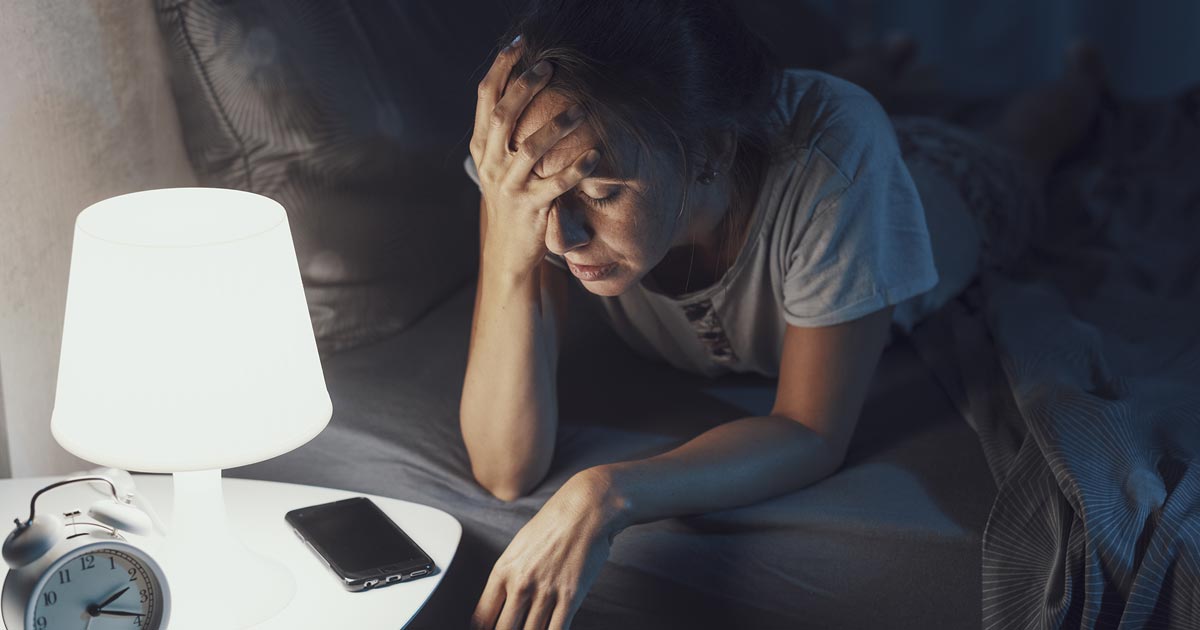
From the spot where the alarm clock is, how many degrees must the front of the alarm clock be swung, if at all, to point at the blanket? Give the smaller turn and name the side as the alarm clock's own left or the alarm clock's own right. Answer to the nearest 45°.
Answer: approximately 45° to the alarm clock's own left

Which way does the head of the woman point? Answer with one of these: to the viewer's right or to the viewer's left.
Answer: to the viewer's left

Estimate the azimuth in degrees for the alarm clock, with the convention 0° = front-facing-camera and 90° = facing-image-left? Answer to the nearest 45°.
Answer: approximately 315°

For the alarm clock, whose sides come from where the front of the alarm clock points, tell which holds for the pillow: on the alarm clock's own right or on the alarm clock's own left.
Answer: on the alarm clock's own left
